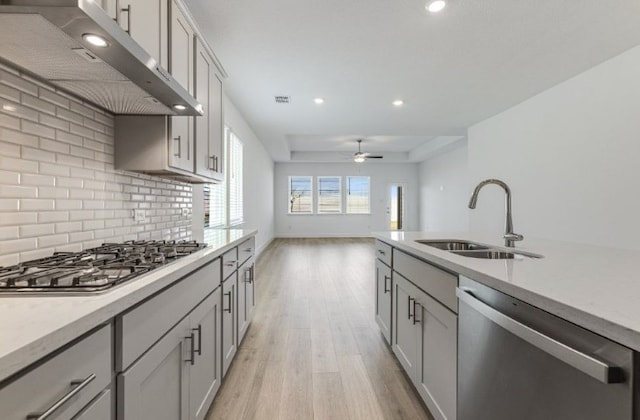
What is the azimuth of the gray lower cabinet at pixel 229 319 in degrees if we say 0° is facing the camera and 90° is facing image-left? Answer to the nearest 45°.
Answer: approximately 270°

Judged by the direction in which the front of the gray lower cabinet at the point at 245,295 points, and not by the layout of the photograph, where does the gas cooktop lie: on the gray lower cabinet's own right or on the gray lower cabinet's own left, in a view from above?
on the gray lower cabinet's own right

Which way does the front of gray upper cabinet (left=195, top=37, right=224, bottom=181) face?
to the viewer's right

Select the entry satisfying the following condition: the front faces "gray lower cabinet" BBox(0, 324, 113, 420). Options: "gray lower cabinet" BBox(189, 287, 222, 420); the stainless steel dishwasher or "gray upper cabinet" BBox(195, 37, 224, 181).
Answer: the stainless steel dishwasher

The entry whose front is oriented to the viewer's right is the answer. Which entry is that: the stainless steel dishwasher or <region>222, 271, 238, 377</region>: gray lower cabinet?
the gray lower cabinet

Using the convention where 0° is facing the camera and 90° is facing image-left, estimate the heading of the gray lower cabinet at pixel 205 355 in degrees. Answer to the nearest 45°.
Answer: approximately 270°

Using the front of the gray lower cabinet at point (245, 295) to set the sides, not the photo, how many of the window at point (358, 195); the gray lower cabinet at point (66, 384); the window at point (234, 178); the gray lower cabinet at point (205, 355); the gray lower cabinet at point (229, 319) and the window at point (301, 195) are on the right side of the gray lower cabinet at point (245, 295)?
3

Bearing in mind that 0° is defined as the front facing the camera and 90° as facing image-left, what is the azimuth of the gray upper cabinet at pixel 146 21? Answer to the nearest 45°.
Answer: approximately 315°

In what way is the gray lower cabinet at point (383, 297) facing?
to the viewer's left

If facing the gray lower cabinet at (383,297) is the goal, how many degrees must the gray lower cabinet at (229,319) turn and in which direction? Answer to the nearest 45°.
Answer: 0° — it already faces it

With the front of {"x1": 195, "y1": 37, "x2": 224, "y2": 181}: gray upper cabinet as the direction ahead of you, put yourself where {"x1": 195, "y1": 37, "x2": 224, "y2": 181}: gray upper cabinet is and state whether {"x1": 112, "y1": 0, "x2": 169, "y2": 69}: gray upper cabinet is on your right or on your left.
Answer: on your right

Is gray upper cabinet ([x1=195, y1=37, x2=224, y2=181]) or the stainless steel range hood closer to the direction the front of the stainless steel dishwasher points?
the stainless steel range hood

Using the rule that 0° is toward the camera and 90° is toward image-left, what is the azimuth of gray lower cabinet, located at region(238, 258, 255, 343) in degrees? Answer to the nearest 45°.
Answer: approximately 270°
